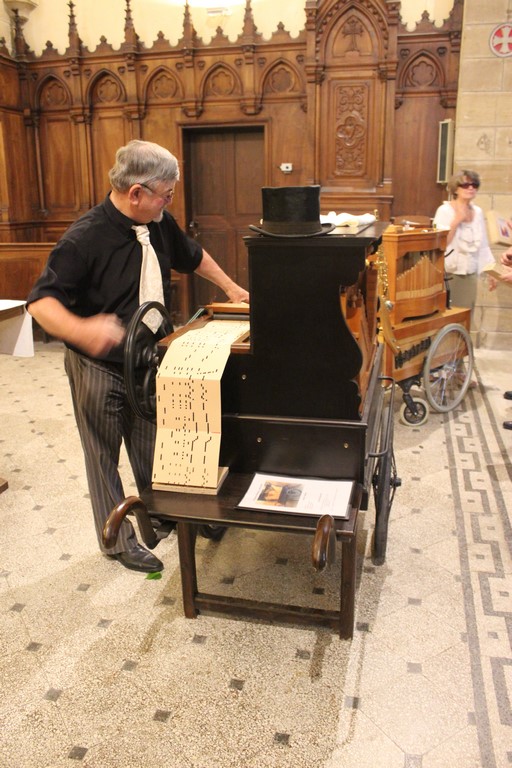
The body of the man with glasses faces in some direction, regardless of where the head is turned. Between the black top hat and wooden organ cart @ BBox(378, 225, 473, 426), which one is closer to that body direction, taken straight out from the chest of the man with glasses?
the black top hat

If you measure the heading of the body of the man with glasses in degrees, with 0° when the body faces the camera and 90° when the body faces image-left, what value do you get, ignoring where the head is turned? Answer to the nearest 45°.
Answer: approximately 315°

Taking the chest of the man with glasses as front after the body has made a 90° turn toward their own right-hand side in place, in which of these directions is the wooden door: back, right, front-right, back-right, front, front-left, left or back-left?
back-right

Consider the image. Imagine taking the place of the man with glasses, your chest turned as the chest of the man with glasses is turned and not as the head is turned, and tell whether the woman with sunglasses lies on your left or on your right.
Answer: on your left

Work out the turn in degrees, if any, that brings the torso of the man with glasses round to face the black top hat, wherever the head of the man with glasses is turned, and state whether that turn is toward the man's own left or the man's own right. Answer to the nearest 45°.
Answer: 0° — they already face it

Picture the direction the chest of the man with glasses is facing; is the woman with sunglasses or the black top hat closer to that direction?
the black top hat
